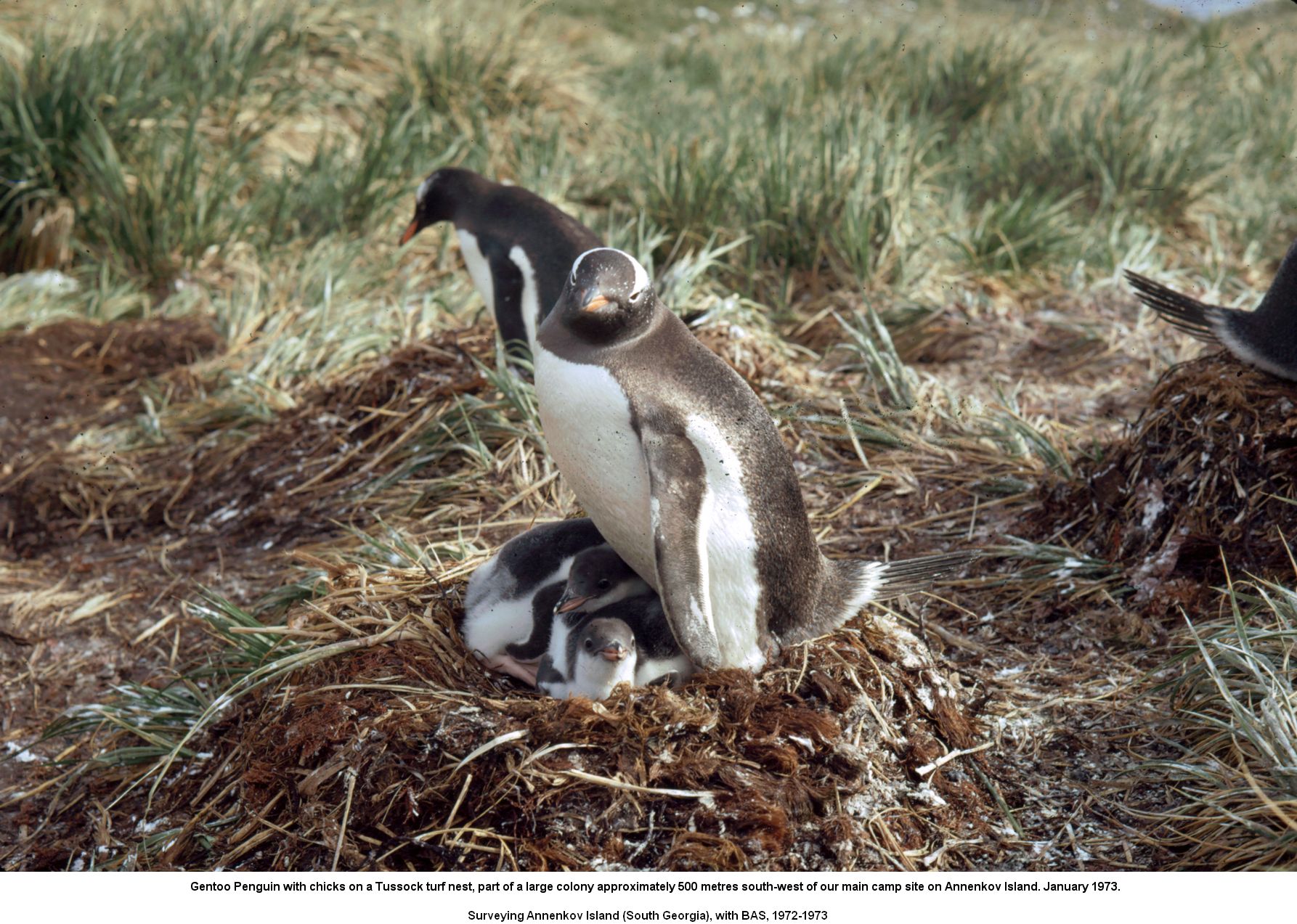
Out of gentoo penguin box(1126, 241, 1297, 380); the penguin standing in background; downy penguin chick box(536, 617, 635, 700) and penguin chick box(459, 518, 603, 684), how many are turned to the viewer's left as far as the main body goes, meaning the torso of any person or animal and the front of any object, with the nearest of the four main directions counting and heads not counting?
1

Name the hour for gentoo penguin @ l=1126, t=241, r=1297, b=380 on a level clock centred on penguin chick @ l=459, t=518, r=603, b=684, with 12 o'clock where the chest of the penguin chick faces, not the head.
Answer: The gentoo penguin is roughly at 11 o'clock from the penguin chick.

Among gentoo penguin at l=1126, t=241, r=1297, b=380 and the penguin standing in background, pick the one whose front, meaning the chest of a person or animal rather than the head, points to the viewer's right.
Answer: the gentoo penguin

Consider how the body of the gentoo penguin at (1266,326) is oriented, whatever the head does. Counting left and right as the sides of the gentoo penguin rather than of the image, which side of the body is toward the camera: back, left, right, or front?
right

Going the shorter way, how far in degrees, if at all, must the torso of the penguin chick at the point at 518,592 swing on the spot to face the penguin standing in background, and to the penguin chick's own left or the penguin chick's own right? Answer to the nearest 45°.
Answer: approximately 90° to the penguin chick's own left

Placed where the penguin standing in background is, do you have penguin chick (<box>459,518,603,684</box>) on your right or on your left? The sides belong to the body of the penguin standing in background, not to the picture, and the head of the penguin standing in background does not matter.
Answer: on your left

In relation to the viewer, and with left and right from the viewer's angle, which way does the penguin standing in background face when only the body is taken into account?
facing to the left of the viewer

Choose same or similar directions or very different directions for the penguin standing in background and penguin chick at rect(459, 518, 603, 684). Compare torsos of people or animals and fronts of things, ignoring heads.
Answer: very different directions

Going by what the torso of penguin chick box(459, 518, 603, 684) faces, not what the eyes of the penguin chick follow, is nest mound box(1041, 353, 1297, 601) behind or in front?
in front

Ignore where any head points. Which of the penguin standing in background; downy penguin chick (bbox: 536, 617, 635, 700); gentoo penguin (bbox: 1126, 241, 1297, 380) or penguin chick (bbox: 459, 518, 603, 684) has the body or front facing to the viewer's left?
the penguin standing in background

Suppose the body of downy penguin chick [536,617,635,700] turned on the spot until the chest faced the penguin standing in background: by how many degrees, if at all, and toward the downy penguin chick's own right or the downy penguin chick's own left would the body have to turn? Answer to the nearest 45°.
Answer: approximately 135° to the downy penguin chick's own left

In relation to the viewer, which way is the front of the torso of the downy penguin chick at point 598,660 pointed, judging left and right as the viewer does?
facing the viewer and to the right of the viewer

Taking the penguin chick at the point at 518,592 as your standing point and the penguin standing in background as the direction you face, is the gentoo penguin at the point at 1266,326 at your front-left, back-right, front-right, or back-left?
front-right

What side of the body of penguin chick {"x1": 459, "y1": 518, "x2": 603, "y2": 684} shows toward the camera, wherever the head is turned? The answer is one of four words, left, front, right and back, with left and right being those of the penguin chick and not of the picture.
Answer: right
